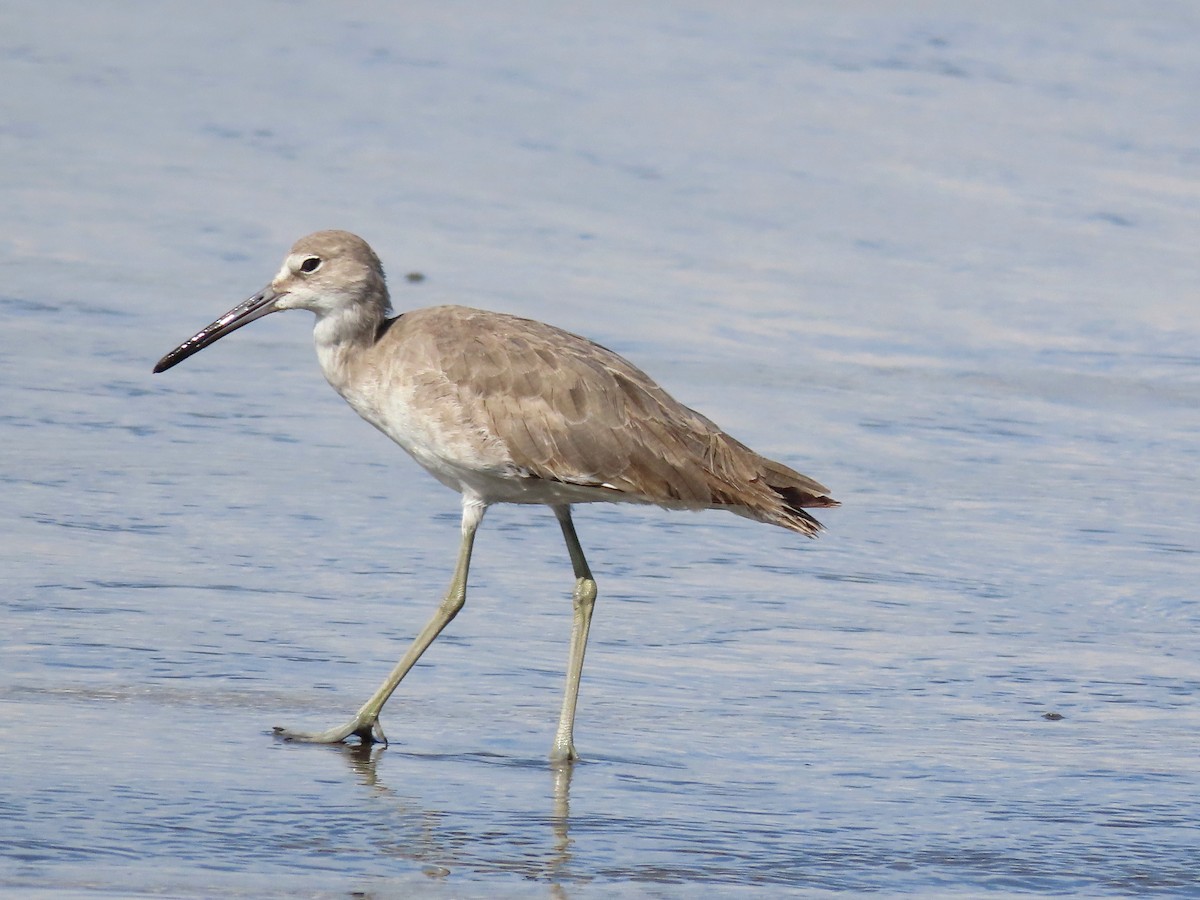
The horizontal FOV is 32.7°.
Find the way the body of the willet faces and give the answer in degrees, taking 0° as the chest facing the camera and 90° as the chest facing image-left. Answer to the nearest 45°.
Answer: approximately 90°
